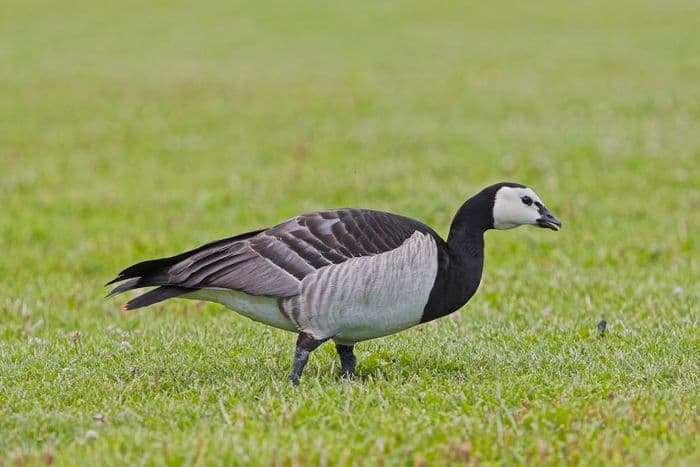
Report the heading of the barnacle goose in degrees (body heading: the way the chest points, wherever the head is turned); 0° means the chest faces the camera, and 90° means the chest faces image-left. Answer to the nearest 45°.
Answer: approximately 270°
